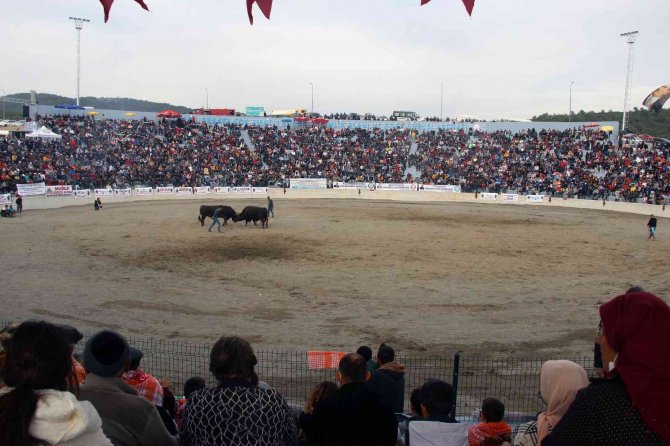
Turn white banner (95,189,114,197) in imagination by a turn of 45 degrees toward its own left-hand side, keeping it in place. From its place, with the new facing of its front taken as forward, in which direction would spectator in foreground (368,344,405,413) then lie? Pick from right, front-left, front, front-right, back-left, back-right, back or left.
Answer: front-right

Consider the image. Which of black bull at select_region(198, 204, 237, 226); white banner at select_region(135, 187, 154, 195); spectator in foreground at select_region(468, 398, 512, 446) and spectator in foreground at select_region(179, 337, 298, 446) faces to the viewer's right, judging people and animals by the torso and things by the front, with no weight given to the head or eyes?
the black bull

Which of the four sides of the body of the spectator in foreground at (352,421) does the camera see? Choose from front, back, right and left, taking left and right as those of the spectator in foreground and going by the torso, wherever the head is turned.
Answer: back

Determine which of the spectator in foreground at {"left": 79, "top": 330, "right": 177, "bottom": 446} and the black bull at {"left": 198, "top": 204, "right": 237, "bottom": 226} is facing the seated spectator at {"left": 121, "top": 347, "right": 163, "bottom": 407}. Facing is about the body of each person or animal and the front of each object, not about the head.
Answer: the spectator in foreground

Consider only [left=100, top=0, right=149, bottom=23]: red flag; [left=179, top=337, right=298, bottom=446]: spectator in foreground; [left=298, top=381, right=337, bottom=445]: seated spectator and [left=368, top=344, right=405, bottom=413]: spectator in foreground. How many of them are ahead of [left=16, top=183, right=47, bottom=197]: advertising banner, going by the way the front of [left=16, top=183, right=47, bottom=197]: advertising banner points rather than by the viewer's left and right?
4

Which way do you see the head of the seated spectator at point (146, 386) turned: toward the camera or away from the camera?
away from the camera

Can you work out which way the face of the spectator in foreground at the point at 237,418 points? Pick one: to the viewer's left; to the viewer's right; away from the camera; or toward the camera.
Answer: away from the camera

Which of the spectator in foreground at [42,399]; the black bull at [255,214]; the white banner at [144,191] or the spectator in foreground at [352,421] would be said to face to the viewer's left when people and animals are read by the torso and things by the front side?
the black bull

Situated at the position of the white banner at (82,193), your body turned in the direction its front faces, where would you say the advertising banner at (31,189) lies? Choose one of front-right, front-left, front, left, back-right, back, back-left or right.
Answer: front-right

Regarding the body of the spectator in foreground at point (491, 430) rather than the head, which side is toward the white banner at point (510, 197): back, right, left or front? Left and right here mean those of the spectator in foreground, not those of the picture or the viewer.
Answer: front

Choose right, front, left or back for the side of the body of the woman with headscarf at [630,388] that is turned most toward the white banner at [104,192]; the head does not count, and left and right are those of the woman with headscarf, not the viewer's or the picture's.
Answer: front

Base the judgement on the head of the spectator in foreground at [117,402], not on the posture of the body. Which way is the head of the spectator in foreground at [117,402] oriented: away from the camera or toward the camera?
away from the camera

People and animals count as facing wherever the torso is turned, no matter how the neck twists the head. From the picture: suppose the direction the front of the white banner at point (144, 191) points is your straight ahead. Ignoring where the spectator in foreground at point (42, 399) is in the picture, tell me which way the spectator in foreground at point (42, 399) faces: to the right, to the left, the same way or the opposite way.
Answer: the opposite way

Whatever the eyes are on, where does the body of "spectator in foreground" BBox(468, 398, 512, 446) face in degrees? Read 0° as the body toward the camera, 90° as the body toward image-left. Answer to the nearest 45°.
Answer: approximately 180°

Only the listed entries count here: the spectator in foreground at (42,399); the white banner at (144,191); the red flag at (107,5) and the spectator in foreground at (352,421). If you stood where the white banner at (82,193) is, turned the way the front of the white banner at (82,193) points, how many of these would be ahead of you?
3

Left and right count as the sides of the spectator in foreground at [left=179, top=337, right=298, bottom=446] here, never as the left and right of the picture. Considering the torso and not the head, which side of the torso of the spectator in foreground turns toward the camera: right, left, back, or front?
back

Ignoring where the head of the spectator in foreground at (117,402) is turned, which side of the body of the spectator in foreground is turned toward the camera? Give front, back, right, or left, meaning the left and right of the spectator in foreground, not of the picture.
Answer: back

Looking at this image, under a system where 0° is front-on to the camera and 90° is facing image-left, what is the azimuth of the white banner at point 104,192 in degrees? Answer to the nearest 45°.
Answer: approximately 0°

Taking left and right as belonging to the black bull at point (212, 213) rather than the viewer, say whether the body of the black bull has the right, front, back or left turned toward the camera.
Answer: right

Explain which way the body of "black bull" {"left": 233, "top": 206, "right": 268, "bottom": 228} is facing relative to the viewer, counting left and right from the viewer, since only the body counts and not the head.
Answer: facing to the left of the viewer
